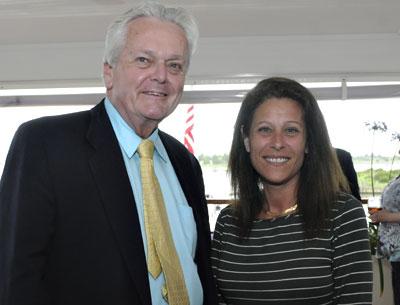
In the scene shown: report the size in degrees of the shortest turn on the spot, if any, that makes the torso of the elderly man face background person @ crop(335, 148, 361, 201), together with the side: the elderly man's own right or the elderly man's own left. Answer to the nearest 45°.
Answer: approximately 90° to the elderly man's own left

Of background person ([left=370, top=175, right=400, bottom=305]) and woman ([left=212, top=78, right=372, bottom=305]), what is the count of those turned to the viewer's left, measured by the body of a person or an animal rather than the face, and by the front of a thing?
1

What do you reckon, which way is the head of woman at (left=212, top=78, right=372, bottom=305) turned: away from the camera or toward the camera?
toward the camera

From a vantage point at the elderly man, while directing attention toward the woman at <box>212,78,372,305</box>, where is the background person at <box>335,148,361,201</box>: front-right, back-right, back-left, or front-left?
front-left

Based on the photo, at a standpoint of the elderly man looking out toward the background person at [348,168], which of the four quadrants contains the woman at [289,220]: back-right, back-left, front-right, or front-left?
front-right

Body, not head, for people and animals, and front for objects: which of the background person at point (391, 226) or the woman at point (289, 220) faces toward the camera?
the woman

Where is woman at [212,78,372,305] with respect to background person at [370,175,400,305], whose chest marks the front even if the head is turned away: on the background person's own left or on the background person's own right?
on the background person's own left

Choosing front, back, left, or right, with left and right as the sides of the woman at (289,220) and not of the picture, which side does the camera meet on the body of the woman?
front

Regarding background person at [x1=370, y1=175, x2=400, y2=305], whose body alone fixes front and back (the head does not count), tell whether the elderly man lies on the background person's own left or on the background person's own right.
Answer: on the background person's own left

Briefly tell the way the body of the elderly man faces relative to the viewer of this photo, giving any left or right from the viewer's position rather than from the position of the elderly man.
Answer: facing the viewer and to the right of the viewer

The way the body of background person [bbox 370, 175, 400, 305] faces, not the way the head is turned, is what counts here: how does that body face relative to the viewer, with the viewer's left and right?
facing to the left of the viewer

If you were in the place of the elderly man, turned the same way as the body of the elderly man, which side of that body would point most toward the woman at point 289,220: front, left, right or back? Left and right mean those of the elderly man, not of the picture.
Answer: left

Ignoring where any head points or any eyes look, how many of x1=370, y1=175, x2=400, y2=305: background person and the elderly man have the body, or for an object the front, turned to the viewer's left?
1

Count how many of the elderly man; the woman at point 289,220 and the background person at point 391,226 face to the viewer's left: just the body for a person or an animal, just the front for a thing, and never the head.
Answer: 1
